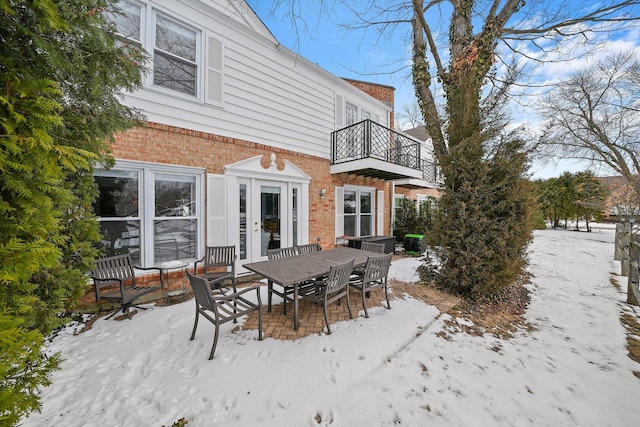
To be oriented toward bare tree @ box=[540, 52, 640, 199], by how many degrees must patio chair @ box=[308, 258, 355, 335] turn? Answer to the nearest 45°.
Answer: approximately 90° to its right

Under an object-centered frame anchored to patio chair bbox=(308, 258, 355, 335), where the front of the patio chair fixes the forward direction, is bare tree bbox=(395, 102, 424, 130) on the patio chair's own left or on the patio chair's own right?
on the patio chair's own right

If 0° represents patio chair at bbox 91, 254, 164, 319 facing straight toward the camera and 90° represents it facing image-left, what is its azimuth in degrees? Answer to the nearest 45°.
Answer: approximately 315°

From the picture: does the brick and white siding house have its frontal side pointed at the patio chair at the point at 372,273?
yes

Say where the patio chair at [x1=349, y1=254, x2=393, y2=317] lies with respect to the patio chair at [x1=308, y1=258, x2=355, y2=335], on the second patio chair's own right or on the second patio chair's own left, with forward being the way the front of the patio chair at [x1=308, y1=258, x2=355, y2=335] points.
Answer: on the second patio chair's own right

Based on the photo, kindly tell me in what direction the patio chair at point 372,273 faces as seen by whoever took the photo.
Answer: facing away from the viewer and to the left of the viewer

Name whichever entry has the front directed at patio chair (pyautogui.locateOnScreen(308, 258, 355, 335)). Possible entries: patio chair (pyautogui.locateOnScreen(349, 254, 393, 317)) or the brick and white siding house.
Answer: the brick and white siding house

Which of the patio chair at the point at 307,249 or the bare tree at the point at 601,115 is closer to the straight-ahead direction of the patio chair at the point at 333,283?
the patio chair

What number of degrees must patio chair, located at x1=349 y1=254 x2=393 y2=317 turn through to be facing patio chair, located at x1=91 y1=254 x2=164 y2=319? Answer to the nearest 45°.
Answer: approximately 45° to its left

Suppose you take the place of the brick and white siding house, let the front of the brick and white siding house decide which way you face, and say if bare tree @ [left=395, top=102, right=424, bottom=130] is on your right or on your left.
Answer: on your left

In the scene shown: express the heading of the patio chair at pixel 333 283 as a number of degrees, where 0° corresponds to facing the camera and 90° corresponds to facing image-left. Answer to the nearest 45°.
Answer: approximately 135°

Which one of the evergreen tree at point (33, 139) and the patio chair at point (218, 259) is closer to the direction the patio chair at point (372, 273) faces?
the patio chair

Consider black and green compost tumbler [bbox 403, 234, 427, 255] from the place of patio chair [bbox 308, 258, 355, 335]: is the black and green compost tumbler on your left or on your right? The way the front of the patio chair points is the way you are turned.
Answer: on your right
